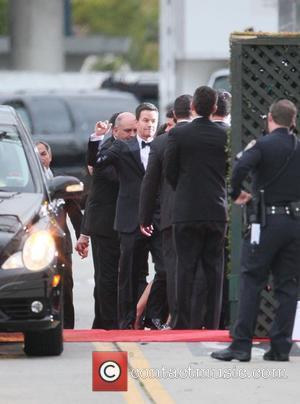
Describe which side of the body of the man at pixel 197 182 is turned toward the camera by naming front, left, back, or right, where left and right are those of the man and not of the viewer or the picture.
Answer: back

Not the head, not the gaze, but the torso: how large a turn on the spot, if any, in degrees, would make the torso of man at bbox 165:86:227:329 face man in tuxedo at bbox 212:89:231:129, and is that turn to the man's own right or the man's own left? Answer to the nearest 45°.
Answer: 0° — they already face them

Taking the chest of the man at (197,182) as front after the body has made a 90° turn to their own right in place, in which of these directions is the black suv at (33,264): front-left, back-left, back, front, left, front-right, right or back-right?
back-right

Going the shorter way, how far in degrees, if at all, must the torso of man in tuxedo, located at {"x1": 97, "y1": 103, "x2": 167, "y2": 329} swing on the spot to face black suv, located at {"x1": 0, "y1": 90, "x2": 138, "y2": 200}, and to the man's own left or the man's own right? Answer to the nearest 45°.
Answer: approximately 135° to the man's own left

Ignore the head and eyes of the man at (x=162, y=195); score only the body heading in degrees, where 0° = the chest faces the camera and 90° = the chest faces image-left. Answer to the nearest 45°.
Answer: approximately 180°
